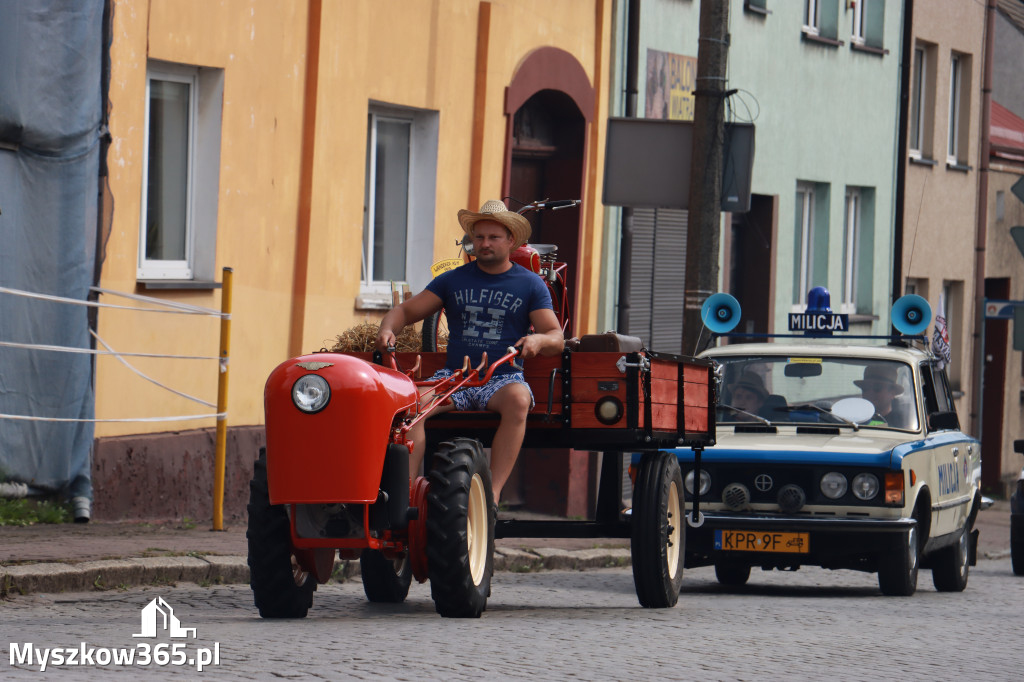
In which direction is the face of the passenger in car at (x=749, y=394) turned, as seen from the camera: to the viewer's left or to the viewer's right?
to the viewer's left

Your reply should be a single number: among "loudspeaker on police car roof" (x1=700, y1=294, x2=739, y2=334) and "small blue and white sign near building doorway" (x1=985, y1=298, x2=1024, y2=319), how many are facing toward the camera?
2

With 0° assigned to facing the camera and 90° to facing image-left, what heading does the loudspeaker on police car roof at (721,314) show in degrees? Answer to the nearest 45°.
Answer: approximately 0°

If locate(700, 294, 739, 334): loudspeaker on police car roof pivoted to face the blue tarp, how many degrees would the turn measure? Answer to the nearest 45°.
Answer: approximately 90° to its right

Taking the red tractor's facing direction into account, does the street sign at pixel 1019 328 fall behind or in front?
behind
